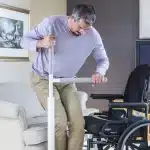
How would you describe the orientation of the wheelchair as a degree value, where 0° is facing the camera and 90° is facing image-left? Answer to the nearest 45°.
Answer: approximately 45°

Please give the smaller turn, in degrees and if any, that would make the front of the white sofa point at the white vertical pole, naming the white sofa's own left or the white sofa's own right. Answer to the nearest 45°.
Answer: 0° — it already faces it

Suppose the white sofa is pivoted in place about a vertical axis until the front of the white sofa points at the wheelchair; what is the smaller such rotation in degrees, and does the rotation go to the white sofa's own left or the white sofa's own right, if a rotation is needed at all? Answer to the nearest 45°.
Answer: approximately 45° to the white sofa's own left

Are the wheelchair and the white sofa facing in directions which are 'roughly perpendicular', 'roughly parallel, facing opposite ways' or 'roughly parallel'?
roughly perpendicular

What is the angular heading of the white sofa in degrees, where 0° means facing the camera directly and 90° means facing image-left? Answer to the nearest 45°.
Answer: approximately 315°

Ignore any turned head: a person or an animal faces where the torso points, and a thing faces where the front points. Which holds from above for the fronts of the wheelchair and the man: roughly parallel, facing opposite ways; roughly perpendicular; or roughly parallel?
roughly perpendicular
